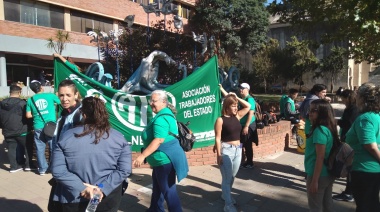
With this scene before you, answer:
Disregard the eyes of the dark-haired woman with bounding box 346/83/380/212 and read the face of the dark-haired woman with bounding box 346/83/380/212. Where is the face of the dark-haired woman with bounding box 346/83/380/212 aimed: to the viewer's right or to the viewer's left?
to the viewer's left

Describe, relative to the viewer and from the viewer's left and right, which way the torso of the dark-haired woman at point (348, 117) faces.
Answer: facing to the left of the viewer

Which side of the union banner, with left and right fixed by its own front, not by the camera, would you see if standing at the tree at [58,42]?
back

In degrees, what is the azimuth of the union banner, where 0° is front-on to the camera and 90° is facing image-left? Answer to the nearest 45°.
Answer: approximately 0°

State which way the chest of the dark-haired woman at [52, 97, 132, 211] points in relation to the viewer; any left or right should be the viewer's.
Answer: facing away from the viewer

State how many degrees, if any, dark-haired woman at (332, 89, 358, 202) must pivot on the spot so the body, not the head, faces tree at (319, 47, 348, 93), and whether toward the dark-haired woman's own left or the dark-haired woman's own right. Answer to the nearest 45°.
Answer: approximately 90° to the dark-haired woman's own right
